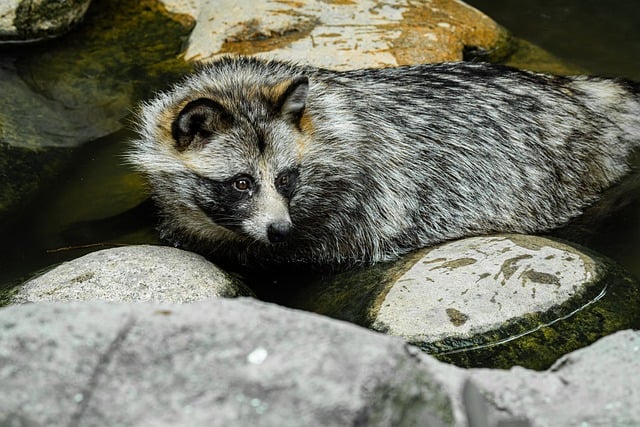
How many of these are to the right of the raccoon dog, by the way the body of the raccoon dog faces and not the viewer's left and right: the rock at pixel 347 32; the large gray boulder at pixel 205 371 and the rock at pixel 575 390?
1

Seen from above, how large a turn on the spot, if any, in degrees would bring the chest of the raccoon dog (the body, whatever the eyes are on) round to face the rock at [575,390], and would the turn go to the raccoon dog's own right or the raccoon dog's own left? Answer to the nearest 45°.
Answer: approximately 90° to the raccoon dog's own left

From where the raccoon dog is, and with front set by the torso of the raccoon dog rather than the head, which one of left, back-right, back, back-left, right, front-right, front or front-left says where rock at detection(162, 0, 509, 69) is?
right

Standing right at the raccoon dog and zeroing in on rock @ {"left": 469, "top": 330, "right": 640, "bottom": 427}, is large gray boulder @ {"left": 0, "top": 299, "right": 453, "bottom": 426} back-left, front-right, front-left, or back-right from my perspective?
front-right

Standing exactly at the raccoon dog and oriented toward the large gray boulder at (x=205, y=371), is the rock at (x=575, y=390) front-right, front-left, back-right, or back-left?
front-left

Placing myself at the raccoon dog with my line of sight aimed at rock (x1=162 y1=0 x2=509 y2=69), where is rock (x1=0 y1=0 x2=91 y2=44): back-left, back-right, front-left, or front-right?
front-left

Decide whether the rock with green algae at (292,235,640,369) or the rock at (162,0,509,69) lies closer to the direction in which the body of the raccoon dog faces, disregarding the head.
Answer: the rock

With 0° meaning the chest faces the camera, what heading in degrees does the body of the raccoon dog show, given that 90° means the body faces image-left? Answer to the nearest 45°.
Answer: approximately 90°

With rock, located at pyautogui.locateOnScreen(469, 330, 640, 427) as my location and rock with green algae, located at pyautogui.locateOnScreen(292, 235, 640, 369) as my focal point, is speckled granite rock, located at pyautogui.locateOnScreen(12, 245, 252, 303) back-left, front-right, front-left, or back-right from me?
front-left

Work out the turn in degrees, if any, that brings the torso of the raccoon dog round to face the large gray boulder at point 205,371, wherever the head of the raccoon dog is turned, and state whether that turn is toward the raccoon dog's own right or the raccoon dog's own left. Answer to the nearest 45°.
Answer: approximately 90° to the raccoon dog's own left
